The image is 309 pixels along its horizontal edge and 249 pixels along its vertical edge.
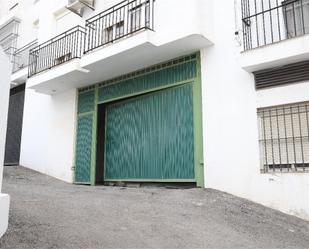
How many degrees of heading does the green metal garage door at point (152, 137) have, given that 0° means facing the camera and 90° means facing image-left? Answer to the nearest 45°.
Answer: approximately 45°

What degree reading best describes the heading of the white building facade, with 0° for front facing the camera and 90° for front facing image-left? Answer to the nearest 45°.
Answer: approximately 45°
